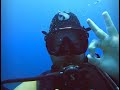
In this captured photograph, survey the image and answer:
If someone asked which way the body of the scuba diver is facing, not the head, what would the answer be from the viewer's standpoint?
toward the camera
